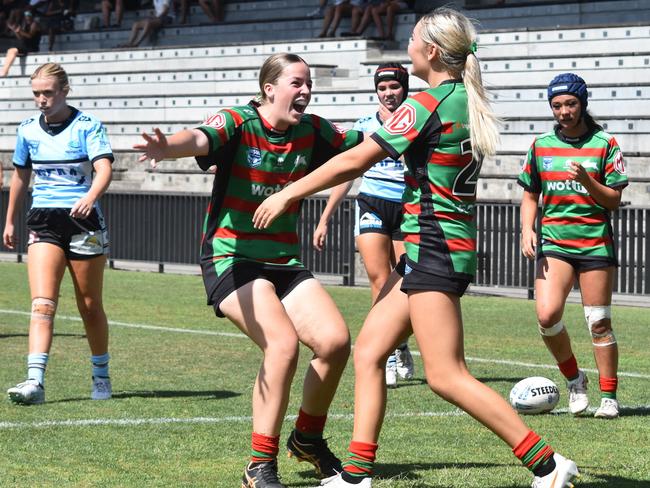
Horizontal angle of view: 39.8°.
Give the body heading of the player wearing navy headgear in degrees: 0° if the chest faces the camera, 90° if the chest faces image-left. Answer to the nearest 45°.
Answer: approximately 0°

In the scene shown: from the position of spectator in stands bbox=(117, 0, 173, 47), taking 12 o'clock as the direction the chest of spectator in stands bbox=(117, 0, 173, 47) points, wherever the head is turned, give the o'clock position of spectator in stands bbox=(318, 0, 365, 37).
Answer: spectator in stands bbox=(318, 0, 365, 37) is roughly at 9 o'clock from spectator in stands bbox=(117, 0, 173, 47).

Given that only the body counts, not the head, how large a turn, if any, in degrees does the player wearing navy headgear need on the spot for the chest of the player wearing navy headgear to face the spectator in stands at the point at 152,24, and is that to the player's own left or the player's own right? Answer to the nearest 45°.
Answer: approximately 135° to the player's own right

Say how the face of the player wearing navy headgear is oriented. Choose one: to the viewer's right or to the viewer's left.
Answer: to the viewer's left

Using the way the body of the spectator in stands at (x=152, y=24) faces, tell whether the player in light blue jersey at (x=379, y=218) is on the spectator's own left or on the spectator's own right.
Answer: on the spectator's own left

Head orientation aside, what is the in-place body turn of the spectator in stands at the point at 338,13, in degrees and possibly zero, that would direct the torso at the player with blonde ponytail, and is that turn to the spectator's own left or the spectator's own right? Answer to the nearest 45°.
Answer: approximately 45° to the spectator's own left

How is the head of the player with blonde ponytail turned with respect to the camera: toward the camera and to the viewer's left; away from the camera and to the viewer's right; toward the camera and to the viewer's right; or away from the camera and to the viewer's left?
away from the camera and to the viewer's left

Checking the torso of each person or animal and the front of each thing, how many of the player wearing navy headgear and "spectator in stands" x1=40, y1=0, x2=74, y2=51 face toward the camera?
2

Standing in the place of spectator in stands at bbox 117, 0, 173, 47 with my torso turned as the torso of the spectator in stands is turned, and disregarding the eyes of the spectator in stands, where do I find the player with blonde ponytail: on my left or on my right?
on my left

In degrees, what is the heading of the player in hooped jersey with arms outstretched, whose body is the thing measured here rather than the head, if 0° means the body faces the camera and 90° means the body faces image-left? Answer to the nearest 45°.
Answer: approximately 315°
